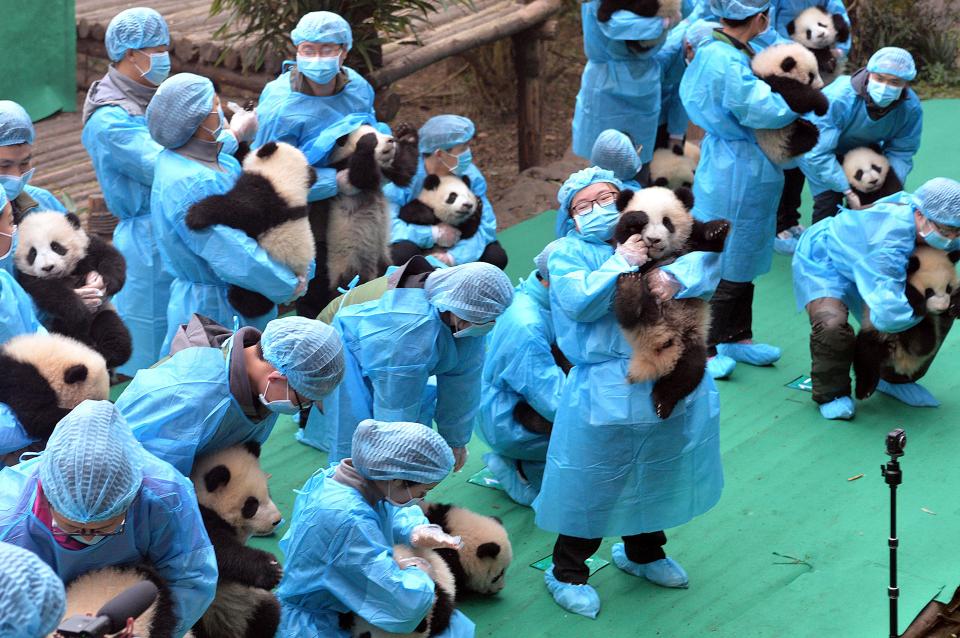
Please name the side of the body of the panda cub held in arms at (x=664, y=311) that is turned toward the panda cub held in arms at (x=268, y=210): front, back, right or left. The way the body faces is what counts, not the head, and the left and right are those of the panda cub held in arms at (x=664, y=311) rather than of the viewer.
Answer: right

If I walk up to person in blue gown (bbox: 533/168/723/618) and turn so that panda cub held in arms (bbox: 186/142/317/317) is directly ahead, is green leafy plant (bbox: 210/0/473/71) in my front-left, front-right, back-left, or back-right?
front-right

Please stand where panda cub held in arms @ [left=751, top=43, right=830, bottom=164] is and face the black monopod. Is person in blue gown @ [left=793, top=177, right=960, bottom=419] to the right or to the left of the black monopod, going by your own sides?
left

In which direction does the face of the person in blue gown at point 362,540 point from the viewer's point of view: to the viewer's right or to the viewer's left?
to the viewer's right

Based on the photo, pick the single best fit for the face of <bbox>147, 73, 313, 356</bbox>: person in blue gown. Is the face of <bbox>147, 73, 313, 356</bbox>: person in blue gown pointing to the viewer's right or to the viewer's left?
to the viewer's right

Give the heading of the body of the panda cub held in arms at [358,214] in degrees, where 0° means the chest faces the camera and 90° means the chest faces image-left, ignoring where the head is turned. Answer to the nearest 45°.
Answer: approximately 315°

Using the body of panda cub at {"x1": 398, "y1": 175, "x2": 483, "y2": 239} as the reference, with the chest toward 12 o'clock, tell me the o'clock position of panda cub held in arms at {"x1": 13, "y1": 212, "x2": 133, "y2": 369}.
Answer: The panda cub held in arms is roughly at 3 o'clock from the panda cub.

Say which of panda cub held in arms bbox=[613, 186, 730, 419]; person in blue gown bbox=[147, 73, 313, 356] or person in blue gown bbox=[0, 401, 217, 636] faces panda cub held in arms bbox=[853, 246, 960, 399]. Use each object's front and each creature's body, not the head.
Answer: person in blue gown bbox=[147, 73, 313, 356]

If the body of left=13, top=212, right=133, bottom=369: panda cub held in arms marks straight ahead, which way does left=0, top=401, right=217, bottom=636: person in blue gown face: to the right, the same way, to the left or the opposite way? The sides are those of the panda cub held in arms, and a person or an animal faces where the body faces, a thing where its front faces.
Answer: the same way

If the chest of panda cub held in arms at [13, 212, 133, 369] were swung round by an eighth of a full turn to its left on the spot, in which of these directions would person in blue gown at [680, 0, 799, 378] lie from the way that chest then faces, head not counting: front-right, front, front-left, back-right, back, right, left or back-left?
front-left

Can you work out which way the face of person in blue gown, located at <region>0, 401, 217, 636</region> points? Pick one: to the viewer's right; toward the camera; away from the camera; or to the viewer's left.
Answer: toward the camera

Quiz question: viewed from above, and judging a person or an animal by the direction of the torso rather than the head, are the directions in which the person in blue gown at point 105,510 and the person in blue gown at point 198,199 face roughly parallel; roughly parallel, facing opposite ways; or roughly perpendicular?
roughly perpendicular

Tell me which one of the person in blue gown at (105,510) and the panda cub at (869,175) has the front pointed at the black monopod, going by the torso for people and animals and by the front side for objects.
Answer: the panda cub

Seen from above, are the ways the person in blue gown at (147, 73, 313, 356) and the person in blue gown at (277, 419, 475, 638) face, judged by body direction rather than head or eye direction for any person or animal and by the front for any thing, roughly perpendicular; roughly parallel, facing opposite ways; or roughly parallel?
roughly parallel

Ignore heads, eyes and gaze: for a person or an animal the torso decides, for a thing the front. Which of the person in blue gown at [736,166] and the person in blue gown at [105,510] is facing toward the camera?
the person in blue gown at [105,510]
